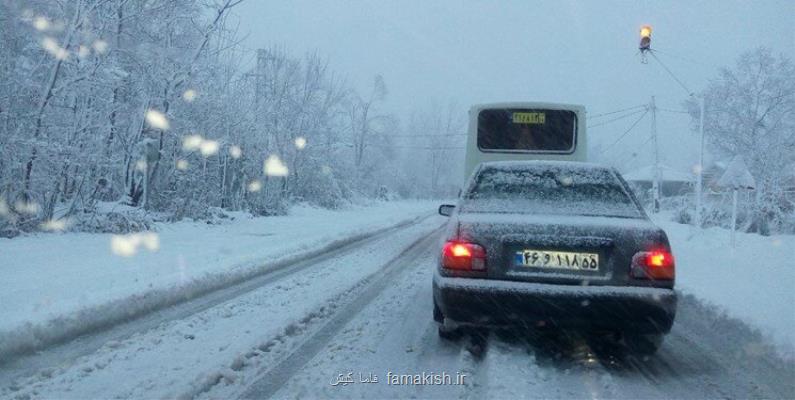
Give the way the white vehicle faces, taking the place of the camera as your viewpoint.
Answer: facing away from the viewer

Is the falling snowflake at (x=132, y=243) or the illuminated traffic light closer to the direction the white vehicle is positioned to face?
the illuminated traffic light

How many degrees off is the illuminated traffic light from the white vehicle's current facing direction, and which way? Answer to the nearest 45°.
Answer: approximately 45° to its right

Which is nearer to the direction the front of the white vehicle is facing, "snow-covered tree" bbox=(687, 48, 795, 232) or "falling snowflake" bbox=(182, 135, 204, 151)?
the snow-covered tree

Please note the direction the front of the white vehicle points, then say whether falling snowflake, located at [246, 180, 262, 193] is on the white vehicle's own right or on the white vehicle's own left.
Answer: on the white vehicle's own left

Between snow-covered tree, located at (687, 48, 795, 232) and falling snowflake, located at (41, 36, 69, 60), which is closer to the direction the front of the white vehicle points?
the snow-covered tree
